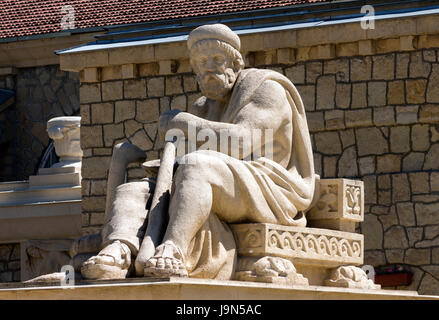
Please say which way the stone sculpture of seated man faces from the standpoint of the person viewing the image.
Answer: facing the viewer and to the left of the viewer

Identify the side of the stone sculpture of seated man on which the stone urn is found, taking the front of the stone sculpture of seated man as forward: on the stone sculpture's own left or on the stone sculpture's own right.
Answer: on the stone sculpture's own right

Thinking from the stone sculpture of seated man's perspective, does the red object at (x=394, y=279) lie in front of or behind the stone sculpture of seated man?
behind
